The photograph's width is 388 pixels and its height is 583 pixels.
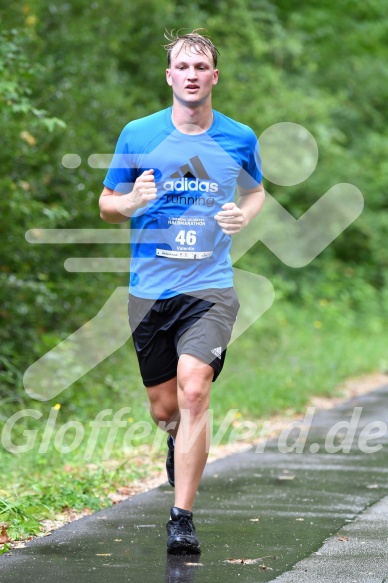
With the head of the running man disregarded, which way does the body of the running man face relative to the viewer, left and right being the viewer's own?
facing the viewer

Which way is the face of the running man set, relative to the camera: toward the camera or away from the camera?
toward the camera

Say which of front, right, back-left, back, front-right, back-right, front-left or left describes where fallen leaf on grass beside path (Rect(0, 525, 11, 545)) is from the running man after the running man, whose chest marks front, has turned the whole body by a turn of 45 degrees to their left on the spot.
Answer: right

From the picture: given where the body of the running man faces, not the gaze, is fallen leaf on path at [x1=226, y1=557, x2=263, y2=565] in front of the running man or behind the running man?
in front
